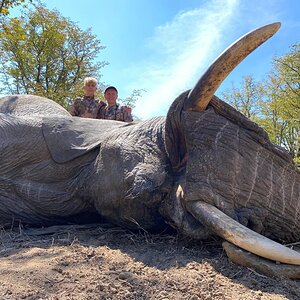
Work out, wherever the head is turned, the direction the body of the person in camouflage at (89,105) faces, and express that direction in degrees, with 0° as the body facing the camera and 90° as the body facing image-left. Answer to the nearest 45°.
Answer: approximately 0°

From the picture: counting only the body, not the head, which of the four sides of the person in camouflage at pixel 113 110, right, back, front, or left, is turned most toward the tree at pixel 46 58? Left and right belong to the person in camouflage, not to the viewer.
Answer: back

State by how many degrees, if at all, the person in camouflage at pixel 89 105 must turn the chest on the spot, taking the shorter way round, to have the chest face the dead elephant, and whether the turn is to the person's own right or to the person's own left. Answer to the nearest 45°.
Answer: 0° — they already face it

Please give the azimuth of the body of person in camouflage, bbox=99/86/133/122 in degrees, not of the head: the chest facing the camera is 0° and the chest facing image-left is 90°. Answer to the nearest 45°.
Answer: approximately 0°

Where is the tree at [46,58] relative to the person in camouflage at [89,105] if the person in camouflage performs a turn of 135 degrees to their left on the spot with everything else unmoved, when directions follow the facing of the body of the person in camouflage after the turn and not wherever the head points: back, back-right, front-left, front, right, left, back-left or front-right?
front-left

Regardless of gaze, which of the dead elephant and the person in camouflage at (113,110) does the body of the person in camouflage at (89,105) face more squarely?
the dead elephant

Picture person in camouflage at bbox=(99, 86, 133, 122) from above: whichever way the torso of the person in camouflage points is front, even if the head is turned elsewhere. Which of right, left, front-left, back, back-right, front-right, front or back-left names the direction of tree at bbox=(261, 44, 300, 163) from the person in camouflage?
back-left

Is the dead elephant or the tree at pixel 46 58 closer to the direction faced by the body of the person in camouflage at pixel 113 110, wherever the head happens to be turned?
the dead elephant

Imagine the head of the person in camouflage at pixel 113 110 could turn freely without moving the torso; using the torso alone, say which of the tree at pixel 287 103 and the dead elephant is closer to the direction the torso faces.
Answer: the dead elephant

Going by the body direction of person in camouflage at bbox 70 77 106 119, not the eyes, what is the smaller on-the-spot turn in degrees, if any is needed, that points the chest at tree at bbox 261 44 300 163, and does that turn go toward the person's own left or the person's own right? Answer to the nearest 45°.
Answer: approximately 135° to the person's own left

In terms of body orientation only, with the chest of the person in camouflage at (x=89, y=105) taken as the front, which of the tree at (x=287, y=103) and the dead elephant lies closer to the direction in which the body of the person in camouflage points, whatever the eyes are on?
the dead elephant

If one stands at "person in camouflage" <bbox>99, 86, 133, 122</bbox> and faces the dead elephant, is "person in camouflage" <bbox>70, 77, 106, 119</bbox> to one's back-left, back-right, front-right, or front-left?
back-right

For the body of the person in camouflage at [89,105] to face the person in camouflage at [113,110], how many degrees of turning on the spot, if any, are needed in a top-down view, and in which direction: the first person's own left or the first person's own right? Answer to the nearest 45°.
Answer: approximately 45° to the first person's own left

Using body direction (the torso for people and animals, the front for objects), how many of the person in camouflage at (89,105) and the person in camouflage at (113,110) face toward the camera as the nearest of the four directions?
2
